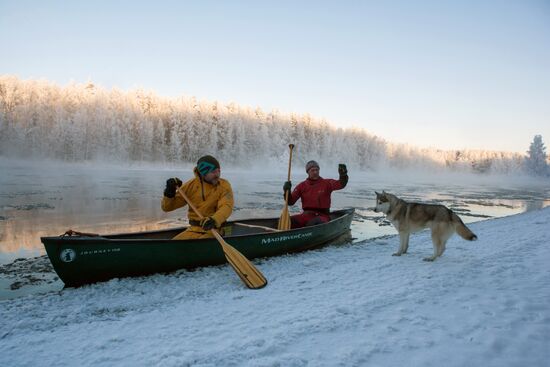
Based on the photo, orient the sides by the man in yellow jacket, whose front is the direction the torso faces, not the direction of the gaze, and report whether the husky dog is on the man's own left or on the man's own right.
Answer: on the man's own left

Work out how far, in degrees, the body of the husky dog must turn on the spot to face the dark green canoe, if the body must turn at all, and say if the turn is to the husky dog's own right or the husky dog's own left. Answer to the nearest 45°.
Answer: approximately 45° to the husky dog's own left

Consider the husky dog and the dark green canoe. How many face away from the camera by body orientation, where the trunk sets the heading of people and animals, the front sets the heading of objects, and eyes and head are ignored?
0

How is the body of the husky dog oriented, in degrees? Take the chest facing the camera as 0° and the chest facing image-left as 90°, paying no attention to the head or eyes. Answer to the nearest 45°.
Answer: approximately 90°

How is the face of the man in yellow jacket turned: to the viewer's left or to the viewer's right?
to the viewer's right

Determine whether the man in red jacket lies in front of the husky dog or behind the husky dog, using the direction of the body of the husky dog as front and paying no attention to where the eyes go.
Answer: in front
